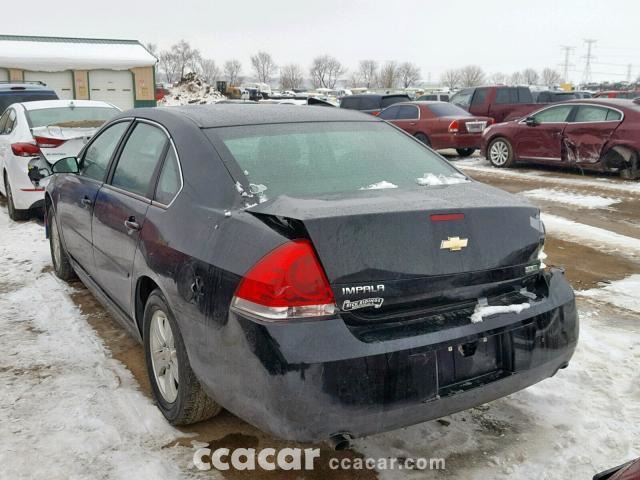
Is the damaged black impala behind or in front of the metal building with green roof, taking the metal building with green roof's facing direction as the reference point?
in front

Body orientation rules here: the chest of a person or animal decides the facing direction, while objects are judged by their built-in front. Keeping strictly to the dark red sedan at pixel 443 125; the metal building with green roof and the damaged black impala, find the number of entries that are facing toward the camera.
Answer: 1

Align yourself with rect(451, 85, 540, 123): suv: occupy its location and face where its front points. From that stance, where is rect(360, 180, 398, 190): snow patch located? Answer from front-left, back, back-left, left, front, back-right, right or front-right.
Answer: front-left

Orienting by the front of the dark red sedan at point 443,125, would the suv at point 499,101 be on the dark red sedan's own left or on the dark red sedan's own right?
on the dark red sedan's own right

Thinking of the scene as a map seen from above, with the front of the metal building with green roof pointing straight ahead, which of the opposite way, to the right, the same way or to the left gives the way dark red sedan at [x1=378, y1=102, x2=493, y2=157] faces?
the opposite way

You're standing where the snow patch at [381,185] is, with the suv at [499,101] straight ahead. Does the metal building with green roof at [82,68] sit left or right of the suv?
left

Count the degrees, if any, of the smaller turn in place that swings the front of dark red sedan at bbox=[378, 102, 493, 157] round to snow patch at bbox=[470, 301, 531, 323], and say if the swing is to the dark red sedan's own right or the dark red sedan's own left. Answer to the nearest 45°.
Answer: approximately 135° to the dark red sedan's own left

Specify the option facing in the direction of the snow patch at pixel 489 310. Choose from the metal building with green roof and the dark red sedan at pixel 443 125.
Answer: the metal building with green roof

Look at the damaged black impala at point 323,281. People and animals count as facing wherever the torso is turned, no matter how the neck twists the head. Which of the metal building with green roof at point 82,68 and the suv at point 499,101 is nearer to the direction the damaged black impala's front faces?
the metal building with green roof

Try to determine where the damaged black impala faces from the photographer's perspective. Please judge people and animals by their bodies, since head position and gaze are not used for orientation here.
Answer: facing away from the viewer and to the left of the viewer

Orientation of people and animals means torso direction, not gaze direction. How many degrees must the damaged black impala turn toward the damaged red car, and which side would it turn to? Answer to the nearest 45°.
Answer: approximately 90° to its right

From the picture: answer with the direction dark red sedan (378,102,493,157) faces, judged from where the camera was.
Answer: facing away from the viewer and to the left of the viewer

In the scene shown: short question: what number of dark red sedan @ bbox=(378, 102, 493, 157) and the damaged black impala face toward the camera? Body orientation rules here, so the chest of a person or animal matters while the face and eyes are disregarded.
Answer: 0

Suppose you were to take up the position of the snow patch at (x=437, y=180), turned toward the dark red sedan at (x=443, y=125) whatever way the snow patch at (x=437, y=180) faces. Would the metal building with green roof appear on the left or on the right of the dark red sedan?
left

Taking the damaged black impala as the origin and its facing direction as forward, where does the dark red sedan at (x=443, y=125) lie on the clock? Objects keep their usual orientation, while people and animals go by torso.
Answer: The dark red sedan is roughly at 2 o'clock from the damaged black impala.
